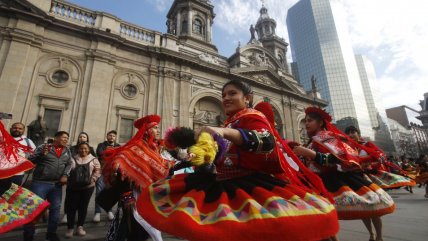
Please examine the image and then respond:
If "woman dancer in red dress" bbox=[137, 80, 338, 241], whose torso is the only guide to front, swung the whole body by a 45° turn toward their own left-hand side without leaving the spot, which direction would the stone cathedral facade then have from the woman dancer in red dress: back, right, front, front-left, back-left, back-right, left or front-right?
back-right

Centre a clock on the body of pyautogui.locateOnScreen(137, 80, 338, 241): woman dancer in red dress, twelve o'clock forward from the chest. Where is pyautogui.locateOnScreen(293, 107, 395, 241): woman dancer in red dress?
pyautogui.locateOnScreen(293, 107, 395, 241): woman dancer in red dress is roughly at 6 o'clock from pyautogui.locateOnScreen(137, 80, 338, 241): woman dancer in red dress.

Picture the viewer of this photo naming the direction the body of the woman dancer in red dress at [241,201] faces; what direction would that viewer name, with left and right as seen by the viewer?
facing the viewer and to the left of the viewer

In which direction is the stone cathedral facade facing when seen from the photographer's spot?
facing the viewer and to the right of the viewer

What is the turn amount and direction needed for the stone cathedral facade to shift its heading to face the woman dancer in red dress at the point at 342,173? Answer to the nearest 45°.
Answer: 0° — it already faces them

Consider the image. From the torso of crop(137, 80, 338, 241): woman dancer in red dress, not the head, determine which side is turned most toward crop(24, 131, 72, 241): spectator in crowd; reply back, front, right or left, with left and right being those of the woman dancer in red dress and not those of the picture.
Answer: right

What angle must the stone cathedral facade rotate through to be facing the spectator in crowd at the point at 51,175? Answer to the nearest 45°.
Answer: approximately 45° to its right

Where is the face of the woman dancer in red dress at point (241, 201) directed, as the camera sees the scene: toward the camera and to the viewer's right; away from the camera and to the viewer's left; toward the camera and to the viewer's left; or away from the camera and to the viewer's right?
toward the camera and to the viewer's left
